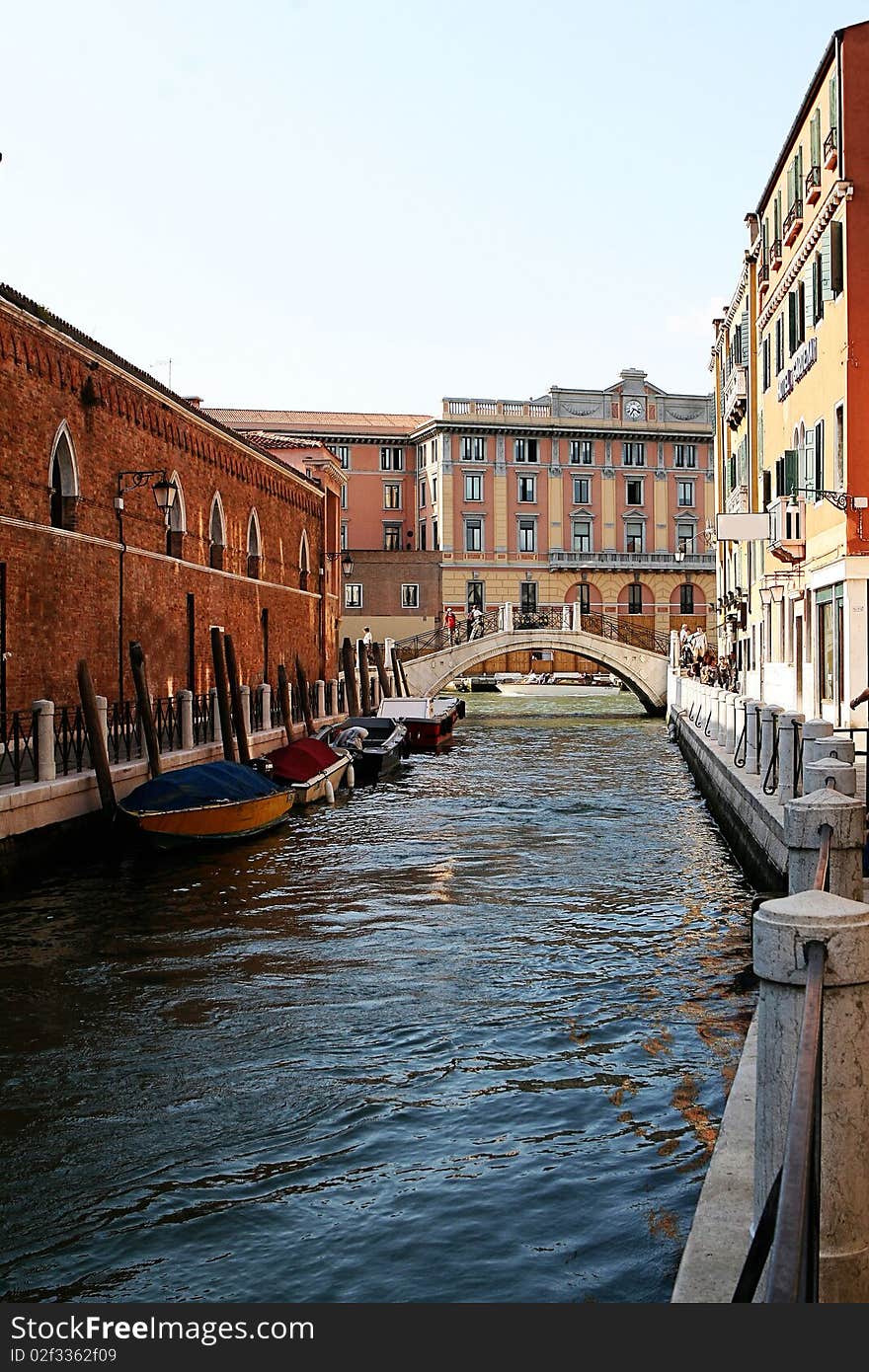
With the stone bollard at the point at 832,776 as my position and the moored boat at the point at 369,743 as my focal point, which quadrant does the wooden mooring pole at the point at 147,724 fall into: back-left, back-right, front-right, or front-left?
front-left

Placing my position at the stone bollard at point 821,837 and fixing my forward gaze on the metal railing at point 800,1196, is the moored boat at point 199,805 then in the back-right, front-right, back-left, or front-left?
back-right
